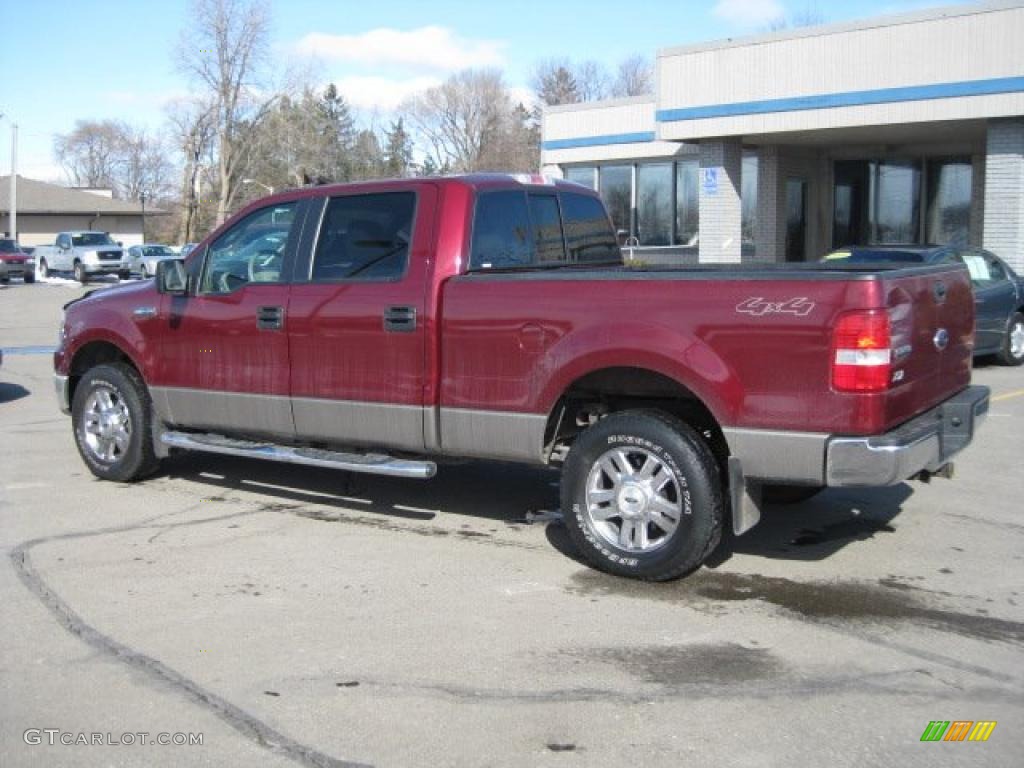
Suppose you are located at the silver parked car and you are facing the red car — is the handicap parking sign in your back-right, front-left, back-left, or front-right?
back-left

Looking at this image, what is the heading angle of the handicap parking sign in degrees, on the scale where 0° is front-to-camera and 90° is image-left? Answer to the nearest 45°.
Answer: approximately 0°

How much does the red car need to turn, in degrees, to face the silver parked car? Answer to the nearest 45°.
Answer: approximately 45° to its left

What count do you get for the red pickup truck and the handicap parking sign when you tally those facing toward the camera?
1

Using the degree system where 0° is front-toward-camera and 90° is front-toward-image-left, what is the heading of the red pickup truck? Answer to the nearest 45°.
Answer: approximately 135°

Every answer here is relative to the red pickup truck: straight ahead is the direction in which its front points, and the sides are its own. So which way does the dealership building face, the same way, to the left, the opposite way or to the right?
to the left

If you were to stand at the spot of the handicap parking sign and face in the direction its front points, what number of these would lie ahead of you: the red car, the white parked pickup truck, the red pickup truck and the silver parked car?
1

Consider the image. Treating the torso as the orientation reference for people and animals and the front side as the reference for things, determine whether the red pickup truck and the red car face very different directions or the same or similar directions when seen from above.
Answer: very different directions

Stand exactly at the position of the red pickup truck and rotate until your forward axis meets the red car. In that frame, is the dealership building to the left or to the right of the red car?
right

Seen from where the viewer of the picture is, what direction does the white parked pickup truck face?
facing the viewer and to the right of the viewer

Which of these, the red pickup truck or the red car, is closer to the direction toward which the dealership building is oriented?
the red pickup truck
